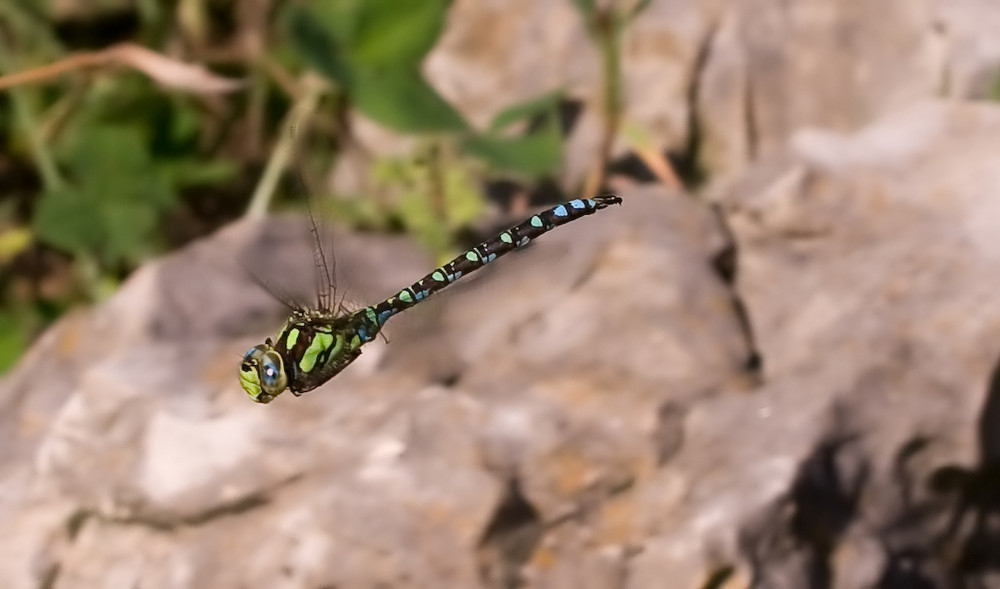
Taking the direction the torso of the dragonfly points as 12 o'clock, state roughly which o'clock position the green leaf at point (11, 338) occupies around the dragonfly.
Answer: The green leaf is roughly at 1 o'clock from the dragonfly.

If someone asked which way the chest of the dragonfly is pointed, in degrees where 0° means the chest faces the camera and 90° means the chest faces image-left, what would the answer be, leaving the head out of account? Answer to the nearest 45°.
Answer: approximately 90°

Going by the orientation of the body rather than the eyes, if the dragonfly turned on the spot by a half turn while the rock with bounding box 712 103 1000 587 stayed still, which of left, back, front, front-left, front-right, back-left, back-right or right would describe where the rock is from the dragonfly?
front
